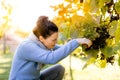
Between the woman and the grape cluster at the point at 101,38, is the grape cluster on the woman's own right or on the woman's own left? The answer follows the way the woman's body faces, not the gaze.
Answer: on the woman's own right

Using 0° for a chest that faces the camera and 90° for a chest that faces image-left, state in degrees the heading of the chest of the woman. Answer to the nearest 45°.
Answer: approximately 270°
